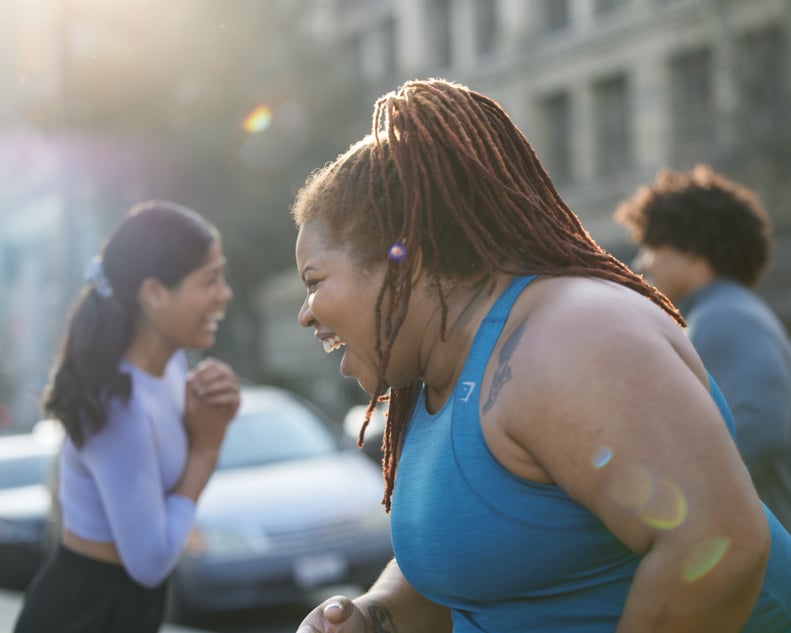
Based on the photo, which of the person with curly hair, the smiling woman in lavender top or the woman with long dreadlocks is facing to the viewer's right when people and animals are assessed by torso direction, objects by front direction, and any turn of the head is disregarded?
the smiling woman in lavender top

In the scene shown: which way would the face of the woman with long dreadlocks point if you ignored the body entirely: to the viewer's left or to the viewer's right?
to the viewer's left

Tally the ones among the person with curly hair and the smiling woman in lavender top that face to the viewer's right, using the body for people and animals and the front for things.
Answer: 1

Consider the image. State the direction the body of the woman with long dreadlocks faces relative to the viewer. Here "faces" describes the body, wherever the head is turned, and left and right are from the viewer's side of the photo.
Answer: facing to the left of the viewer

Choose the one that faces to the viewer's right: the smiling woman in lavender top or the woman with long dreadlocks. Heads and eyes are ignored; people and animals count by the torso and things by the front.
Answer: the smiling woman in lavender top

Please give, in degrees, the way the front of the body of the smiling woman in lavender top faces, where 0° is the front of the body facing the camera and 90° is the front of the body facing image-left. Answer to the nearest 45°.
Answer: approximately 270°

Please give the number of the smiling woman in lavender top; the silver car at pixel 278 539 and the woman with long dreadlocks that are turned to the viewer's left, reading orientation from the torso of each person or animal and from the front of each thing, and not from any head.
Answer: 1

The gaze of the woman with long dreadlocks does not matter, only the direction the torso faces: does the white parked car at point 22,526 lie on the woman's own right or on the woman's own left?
on the woman's own right

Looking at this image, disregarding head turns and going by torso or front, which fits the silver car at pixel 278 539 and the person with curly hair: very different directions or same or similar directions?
very different directions

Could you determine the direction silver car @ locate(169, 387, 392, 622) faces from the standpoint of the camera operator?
facing the viewer and to the right of the viewer

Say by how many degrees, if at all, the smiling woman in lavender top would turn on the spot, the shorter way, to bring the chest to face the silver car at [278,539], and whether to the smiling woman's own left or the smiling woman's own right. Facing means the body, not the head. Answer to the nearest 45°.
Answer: approximately 90° to the smiling woman's own left

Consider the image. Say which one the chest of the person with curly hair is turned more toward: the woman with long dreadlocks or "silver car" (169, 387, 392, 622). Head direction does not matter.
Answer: the silver car

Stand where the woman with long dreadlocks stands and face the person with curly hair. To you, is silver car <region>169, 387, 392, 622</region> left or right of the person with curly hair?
left

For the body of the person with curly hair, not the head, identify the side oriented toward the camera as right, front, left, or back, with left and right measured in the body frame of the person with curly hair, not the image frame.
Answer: left

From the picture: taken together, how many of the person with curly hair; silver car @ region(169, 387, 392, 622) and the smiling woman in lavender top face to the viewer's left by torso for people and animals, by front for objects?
1

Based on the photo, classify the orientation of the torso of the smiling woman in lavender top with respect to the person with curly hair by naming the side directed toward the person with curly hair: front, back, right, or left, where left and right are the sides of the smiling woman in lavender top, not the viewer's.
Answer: front

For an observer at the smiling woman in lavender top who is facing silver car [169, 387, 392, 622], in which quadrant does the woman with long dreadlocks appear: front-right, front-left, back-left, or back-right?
back-right
